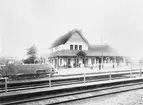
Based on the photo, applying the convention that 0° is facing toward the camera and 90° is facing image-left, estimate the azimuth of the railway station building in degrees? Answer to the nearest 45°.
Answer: approximately 0°

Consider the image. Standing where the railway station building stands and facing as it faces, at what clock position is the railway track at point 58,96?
The railway track is roughly at 12 o'clock from the railway station building.

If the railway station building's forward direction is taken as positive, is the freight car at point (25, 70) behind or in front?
in front
